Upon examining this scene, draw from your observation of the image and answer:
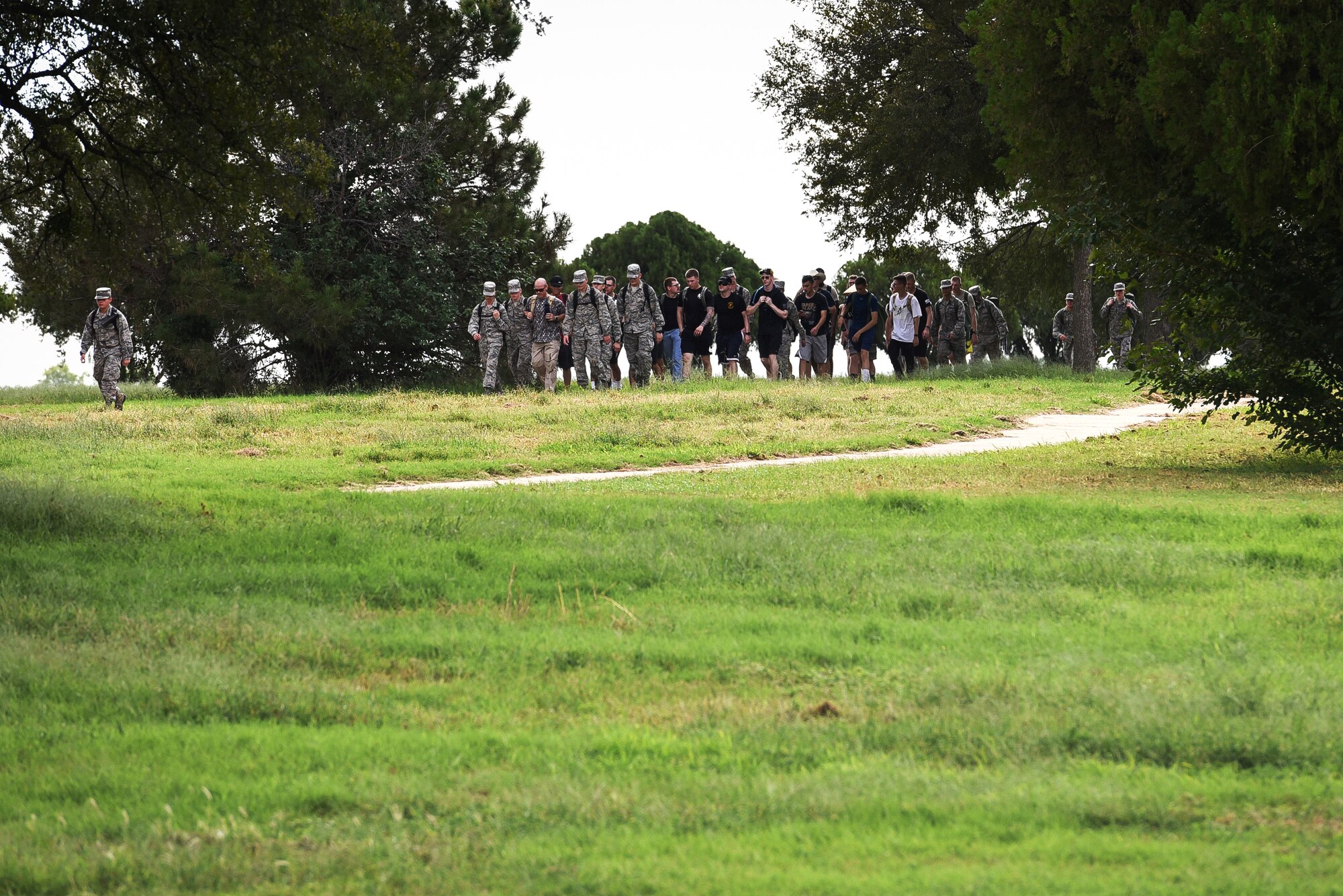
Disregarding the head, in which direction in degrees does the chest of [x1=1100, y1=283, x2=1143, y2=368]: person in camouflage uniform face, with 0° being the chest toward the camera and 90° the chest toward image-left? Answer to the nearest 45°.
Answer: approximately 0°

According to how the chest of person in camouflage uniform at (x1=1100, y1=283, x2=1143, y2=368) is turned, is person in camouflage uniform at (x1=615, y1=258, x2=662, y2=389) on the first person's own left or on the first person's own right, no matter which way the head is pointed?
on the first person's own right

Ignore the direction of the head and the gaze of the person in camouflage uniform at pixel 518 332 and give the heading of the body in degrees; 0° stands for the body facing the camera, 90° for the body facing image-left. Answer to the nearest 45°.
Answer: approximately 0°

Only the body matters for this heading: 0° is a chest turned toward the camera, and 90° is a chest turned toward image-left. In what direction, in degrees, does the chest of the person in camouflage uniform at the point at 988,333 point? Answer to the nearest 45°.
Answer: approximately 45°

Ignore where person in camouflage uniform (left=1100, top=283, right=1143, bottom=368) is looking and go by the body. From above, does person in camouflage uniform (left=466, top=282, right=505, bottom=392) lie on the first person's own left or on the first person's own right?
on the first person's own right

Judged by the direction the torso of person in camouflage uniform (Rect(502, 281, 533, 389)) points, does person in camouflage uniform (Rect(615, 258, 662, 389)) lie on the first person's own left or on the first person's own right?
on the first person's own left
